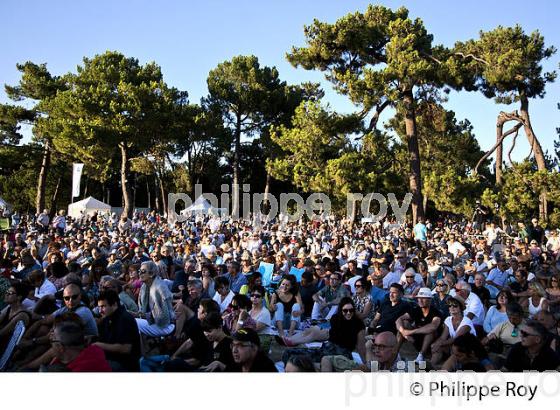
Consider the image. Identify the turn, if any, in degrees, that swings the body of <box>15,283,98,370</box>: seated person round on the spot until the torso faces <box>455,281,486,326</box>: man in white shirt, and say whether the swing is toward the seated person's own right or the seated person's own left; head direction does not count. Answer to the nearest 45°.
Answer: approximately 135° to the seated person's own left

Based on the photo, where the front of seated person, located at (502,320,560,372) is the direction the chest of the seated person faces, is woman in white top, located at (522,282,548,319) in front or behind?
behind

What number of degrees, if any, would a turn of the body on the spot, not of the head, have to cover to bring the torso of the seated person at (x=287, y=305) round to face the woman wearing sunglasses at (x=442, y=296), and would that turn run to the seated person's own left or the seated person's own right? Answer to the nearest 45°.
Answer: approximately 90° to the seated person's own left

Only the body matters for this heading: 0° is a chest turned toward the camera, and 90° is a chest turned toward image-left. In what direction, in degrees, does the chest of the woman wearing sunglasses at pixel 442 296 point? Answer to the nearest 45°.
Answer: approximately 45°

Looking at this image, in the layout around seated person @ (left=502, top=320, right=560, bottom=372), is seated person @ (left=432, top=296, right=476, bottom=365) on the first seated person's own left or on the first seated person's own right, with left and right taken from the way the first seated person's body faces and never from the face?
on the first seated person's own right

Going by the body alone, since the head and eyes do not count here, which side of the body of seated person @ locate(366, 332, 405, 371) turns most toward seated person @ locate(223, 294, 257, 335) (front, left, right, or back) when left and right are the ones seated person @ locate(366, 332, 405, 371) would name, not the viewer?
right

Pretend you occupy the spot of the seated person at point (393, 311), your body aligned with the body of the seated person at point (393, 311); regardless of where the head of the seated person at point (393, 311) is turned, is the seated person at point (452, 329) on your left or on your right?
on your left

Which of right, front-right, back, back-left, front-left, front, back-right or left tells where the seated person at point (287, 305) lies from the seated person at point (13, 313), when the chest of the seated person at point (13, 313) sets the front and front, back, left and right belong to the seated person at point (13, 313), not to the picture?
back-left

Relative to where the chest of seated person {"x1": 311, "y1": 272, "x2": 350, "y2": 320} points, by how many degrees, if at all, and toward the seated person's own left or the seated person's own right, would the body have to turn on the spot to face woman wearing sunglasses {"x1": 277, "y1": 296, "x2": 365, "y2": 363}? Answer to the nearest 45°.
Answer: approximately 45° to the seated person's own left
